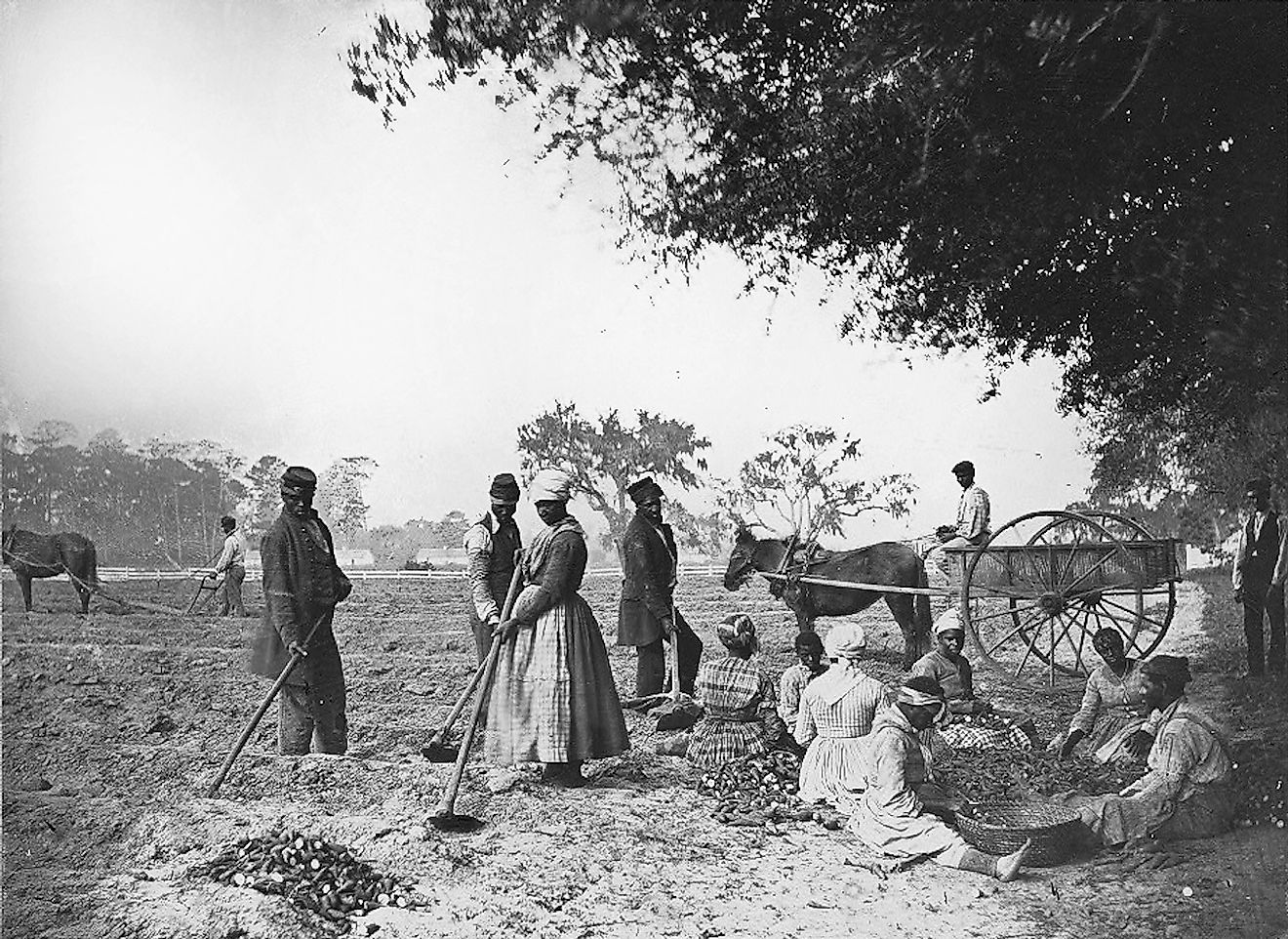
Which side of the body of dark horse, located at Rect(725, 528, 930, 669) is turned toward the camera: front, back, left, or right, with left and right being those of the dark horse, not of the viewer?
left

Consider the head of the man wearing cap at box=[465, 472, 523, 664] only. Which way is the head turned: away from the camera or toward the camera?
toward the camera

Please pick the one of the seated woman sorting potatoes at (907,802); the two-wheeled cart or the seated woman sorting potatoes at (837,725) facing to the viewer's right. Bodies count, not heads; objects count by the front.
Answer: the seated woman sorting potatoes at (907,802)

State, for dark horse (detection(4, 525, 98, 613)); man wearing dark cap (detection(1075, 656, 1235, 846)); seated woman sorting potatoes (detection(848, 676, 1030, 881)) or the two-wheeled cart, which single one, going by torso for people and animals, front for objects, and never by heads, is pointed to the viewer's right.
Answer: the seated woman sorting potatoes

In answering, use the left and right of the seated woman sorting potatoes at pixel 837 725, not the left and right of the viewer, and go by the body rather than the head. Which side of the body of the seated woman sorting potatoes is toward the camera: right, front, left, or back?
back

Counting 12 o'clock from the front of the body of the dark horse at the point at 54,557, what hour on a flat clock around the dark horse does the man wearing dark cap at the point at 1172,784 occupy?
The man wearing dark cap is roughly at 7 o'clock from the dark horse.

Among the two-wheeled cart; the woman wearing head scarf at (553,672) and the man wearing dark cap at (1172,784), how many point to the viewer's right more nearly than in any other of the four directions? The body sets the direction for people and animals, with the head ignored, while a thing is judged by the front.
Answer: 0

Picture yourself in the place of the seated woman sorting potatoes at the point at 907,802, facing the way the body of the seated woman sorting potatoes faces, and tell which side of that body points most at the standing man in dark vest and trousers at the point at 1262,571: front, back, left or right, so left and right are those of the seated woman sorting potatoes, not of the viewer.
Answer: front

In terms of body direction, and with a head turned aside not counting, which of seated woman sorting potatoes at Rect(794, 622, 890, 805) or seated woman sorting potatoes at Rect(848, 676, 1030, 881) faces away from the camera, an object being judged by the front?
seated woman sorting potatoes at Rect(794, 622, 890, 805)

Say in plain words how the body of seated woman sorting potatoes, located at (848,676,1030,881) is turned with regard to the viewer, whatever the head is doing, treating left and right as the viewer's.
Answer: facing to the right of the viewer

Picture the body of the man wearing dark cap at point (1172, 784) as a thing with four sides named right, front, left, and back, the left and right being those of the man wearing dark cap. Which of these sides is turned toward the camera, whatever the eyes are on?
left

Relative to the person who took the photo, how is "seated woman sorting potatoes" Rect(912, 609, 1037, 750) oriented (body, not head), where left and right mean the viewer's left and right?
facing the viewer and to the right of the viewer

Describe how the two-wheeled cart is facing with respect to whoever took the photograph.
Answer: facing to the left of the viewer

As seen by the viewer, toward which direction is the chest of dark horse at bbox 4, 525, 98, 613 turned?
to the viewer's left

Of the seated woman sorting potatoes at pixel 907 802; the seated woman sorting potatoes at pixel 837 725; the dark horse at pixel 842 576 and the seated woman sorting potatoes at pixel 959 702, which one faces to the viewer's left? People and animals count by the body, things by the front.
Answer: the dark horse
